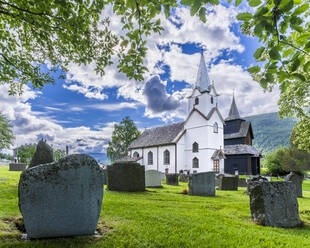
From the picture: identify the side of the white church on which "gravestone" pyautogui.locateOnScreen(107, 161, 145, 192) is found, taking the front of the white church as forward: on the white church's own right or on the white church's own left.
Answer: on the white church's own right

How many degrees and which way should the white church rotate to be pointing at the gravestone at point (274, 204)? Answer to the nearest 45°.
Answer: approximately 45° to its right

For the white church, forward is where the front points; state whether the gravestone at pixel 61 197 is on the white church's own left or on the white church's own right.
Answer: on the white church's own right

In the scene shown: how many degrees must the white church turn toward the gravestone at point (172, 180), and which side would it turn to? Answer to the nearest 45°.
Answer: approximately 45° to its right

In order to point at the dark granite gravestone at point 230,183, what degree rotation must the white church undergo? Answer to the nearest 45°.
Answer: approximately 45° to its right

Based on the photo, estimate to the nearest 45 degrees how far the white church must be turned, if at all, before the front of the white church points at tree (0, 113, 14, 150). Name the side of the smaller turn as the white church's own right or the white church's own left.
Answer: approximately 135° to the white church's own right

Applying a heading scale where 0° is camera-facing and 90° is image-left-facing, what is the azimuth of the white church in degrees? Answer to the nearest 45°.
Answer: approximately 315°

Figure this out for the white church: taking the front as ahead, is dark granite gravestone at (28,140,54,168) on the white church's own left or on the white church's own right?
on the white church's own right

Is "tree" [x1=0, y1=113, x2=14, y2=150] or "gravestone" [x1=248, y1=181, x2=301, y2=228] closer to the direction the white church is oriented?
the gravestone

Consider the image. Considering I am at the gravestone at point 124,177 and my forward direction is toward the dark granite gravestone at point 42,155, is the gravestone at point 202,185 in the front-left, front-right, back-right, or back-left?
back-left
